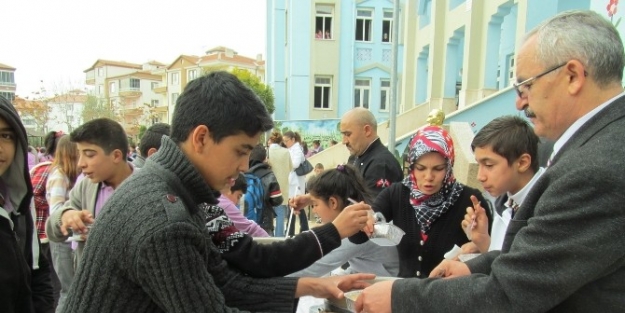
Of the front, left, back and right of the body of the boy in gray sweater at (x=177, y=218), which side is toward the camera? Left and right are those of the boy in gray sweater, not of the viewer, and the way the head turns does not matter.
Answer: right

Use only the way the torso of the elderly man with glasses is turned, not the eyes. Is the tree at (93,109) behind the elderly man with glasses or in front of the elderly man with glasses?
in front

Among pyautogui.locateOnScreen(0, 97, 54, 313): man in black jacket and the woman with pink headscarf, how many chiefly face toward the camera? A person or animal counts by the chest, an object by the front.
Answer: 2

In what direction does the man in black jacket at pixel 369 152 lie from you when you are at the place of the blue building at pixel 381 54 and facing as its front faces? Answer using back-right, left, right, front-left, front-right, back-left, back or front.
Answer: front-left

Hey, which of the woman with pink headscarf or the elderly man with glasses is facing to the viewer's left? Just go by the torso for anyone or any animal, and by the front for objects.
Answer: the elderly man with glasses

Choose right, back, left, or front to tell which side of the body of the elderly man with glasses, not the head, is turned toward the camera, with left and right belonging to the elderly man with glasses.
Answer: left

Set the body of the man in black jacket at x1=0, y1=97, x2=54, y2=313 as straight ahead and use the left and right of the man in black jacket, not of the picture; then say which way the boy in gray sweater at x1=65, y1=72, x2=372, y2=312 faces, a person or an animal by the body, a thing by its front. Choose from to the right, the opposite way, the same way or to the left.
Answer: to the left

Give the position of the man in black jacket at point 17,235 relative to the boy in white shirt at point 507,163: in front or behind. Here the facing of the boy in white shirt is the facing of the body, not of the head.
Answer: in front

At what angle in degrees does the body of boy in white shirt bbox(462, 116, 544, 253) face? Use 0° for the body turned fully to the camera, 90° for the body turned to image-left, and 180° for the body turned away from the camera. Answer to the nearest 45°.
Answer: approximately 45°

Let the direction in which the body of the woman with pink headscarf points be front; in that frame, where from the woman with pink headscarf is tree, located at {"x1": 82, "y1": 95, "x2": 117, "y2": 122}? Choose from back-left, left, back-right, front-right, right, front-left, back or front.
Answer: back-right

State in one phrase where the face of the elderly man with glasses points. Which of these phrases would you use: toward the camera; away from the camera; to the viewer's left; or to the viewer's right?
to the viewer's left

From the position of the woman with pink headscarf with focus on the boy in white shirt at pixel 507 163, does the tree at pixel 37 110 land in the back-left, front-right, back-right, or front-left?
back-left

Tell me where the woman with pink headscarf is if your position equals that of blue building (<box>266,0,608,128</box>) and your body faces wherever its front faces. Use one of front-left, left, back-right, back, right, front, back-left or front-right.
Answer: front-left
